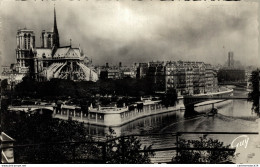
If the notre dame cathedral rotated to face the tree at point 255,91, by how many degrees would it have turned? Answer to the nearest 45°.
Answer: approximately 135° to its right

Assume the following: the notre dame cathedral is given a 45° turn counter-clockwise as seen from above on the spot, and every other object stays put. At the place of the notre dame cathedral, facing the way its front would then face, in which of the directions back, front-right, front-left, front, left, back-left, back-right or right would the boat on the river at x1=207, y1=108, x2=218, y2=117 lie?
back

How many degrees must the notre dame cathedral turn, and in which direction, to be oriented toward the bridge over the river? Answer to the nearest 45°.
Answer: approximately 135° to its right

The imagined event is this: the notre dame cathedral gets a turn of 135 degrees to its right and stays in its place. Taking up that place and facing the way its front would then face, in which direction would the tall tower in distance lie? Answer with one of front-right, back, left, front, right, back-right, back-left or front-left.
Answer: front

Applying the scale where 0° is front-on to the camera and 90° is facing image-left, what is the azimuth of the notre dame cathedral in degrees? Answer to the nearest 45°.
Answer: approximately 135°

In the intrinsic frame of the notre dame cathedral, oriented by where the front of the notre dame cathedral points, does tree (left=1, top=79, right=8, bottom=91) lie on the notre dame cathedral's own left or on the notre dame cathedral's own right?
on the notre dame cathedral's own left

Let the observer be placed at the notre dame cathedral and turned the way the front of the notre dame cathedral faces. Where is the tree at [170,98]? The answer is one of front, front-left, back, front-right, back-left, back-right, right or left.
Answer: back-right
